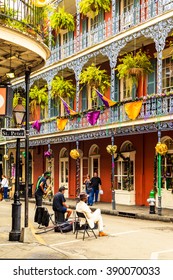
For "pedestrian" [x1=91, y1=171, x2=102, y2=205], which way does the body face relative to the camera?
toward the camera

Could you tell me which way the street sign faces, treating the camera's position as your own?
facing the viewer

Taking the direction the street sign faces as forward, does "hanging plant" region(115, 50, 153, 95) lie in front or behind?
behind

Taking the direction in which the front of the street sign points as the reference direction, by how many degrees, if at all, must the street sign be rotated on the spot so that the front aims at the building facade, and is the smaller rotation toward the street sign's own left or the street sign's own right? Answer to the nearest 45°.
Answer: approximately 180°

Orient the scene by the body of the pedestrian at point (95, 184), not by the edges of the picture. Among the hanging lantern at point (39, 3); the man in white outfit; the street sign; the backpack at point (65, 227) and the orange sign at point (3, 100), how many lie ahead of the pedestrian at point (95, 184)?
5

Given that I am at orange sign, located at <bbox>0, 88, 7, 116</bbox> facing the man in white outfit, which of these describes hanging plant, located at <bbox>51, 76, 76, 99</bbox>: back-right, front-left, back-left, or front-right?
front-left

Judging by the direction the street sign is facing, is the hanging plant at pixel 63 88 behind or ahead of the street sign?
behind
